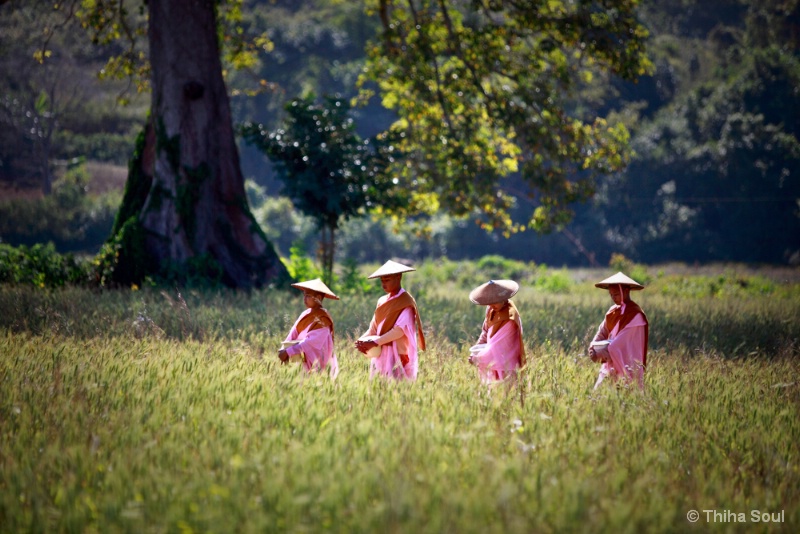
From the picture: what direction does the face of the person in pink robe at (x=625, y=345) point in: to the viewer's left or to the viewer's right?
to the viewer's left

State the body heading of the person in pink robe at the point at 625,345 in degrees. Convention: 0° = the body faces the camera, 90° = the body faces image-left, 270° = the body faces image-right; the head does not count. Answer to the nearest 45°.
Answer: approximately 45°

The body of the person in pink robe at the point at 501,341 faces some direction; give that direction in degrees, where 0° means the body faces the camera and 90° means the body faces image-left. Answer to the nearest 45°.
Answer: approximately 45°

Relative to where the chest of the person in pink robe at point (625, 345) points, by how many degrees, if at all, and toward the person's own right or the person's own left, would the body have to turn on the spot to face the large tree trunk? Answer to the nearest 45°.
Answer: approximately 90° to the person's own right

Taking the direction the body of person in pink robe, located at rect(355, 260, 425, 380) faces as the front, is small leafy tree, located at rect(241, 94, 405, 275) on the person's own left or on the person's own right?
on the person's own right

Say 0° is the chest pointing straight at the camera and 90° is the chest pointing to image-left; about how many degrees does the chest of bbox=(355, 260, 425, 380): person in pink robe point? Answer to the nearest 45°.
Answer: approximately 45°

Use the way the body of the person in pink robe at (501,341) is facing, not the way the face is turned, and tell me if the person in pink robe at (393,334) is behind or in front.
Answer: in front

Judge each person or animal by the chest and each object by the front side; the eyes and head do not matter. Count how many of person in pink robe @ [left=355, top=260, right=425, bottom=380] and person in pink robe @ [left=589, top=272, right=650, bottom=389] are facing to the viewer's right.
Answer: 0

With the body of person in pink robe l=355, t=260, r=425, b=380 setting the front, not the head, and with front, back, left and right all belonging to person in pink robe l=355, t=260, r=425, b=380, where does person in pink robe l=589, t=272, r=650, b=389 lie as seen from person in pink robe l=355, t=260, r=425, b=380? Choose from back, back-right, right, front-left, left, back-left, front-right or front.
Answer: back-left
